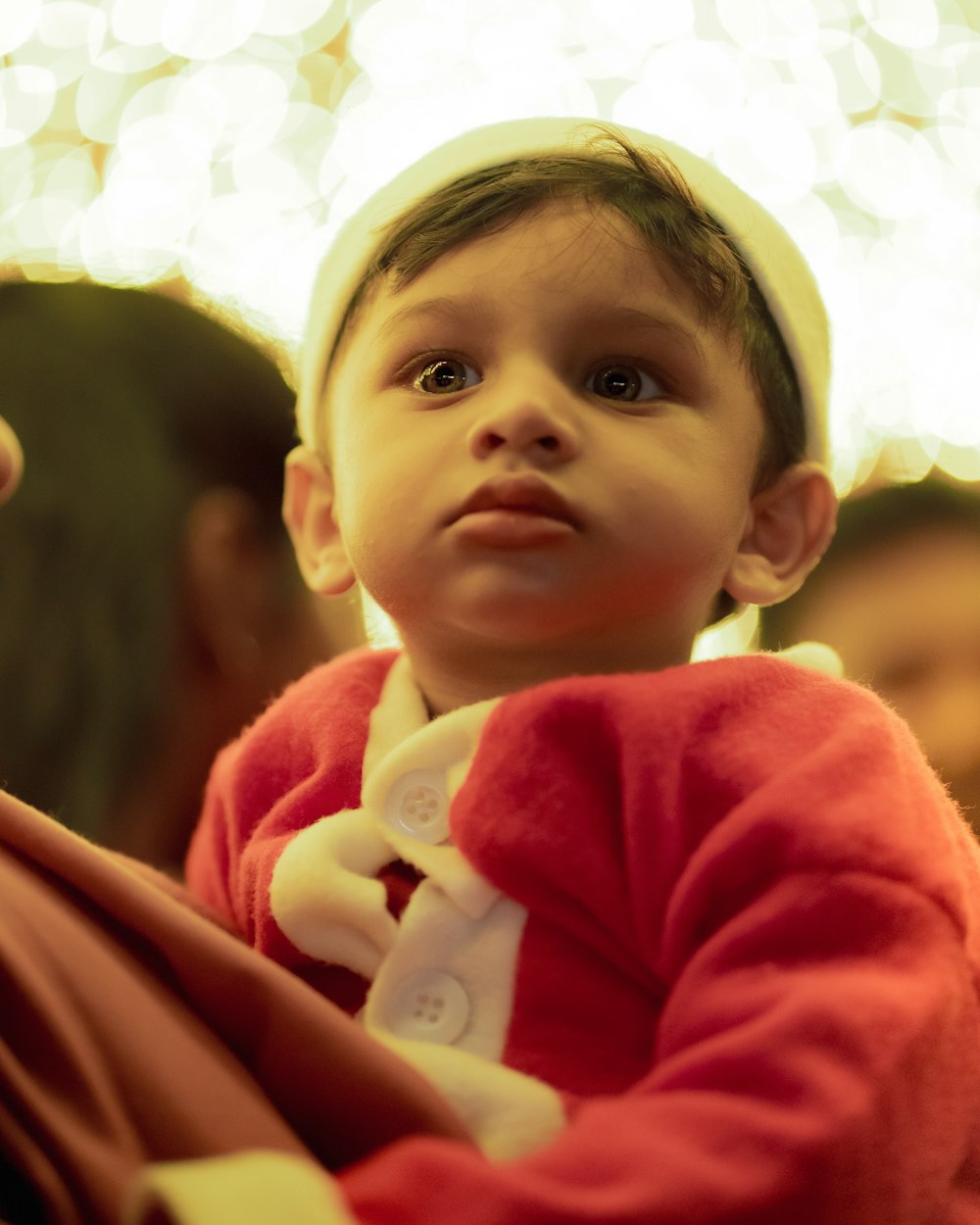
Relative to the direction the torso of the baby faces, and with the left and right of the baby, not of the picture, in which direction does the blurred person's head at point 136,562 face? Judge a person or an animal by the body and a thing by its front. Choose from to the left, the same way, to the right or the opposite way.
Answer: the opposite way

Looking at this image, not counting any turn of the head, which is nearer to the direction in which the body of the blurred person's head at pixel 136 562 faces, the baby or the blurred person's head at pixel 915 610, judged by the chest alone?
the blurred person's head

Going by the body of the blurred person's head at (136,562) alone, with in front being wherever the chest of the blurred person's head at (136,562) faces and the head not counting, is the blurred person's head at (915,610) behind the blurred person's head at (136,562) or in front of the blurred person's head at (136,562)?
in front

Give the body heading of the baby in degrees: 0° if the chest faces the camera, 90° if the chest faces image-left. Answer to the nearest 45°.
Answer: approximately 45°

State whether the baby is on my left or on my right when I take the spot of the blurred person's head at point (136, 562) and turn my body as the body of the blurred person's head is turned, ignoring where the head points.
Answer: on my right

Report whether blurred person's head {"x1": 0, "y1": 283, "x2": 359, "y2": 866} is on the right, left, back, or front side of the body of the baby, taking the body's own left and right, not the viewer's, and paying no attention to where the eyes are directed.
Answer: right
